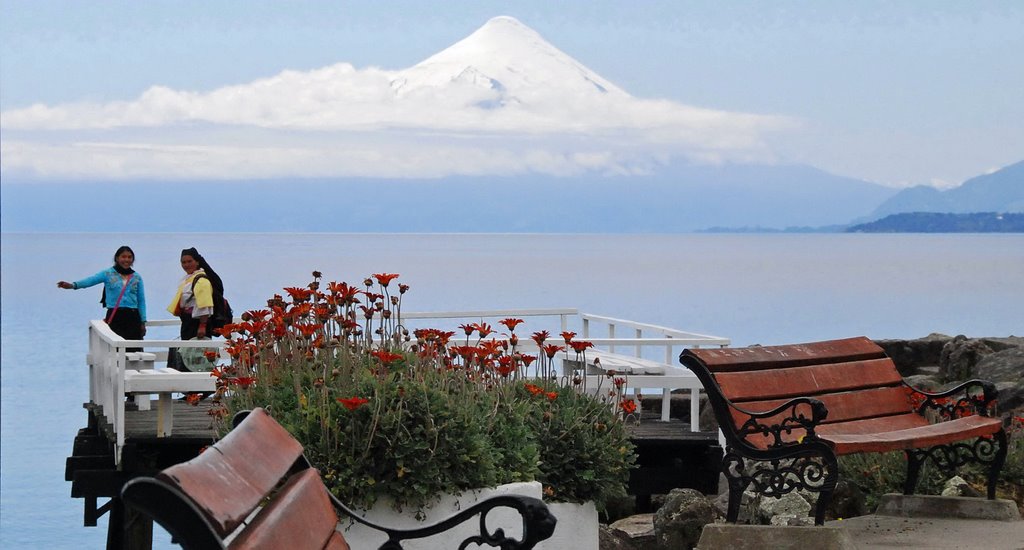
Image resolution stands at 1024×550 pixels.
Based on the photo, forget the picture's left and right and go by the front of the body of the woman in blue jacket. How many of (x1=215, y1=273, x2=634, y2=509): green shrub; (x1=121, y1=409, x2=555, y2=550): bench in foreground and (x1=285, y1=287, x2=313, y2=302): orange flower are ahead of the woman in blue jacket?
3

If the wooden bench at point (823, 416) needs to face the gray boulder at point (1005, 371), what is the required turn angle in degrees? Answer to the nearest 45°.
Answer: approximately 135° to its left

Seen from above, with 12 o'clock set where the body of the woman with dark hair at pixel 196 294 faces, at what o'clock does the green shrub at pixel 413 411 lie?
The green shrub is roughly at 10 o'clock from the woman with dark hair.

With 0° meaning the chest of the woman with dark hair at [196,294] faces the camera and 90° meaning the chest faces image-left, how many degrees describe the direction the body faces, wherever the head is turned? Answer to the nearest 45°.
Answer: approximately 45°
